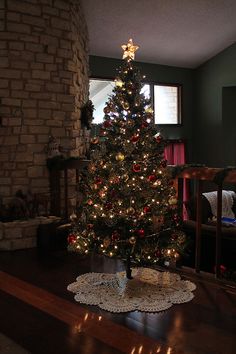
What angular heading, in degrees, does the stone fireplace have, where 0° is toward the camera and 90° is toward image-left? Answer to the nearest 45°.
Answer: approximately 270°
